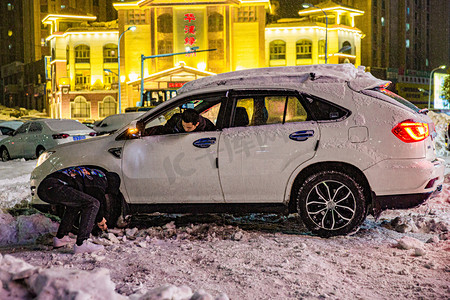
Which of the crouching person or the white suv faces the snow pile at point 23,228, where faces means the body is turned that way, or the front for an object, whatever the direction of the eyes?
the white suv

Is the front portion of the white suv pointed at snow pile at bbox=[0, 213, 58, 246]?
yes

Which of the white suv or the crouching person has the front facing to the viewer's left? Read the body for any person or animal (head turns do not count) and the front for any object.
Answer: the white suv

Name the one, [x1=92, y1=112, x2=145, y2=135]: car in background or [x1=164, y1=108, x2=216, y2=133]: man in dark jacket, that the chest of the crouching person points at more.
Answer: the man in dark jacket

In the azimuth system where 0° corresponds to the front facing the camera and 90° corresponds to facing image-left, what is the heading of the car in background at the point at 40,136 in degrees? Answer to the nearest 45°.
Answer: approximately 135°

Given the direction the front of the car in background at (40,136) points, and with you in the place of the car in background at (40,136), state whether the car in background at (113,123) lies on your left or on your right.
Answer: on your right

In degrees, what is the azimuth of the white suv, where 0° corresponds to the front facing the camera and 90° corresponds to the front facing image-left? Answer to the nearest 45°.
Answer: approximately 90°

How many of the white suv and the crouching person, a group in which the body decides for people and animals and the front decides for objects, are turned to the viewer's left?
1

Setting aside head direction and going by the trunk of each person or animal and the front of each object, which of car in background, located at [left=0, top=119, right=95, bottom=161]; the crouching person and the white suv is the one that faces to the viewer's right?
the crouching person
